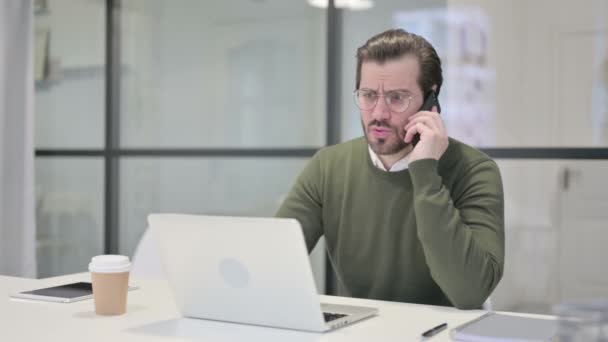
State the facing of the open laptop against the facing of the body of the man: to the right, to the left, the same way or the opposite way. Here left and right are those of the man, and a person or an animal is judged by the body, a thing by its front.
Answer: the opposite way

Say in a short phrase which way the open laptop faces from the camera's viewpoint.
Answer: facing away from the viewer and to the right of the viewer

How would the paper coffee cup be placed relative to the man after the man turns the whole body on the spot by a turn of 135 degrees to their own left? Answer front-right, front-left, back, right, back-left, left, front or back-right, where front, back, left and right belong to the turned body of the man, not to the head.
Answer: back-right

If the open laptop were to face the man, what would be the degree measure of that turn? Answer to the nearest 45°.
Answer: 0° — it already faces them

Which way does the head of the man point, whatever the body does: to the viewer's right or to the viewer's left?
to the viewer's left

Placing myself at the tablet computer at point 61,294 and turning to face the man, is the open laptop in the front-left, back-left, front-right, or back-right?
front-right

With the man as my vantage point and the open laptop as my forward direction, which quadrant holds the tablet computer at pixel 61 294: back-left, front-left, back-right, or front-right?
front-right

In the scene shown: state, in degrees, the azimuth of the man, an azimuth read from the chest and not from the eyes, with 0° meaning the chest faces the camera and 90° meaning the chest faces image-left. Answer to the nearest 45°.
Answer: approximately 45°

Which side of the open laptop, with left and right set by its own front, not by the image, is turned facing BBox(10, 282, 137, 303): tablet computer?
left

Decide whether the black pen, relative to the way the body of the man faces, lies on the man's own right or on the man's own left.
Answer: on the man's own left
